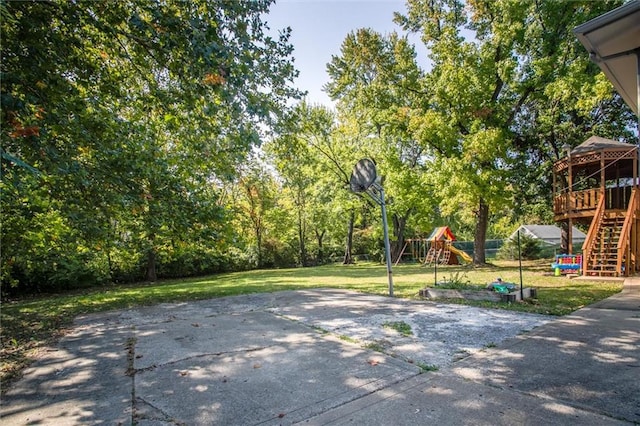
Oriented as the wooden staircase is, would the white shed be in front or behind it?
behind

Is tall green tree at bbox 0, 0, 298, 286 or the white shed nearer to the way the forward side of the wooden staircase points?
the tall green tree

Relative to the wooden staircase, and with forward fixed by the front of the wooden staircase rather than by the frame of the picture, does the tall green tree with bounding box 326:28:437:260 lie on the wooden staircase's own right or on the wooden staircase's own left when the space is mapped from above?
on the wooden staircase's own right

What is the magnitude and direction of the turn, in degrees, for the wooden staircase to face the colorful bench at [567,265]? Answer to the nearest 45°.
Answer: approximately 135° to its right

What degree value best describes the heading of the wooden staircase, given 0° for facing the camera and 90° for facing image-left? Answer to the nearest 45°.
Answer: approximately 0°
